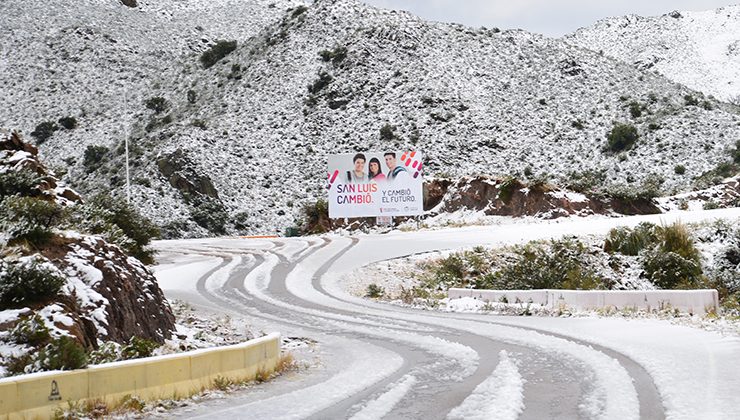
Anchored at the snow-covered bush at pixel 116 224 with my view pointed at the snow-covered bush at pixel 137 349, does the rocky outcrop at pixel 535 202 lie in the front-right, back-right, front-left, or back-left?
back-left

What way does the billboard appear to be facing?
toward the camera

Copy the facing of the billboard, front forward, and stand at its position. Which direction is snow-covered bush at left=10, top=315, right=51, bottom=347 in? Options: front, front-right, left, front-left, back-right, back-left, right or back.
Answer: front

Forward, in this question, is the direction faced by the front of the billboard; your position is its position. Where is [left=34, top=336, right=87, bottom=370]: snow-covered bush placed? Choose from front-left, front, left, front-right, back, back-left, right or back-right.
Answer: front

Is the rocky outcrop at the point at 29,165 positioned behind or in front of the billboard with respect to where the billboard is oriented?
in front

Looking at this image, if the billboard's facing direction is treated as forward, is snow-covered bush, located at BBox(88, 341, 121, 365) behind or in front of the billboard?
in front

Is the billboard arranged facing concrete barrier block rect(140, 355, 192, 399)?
yes

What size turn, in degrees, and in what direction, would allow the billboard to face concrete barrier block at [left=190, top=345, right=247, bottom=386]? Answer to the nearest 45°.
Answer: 0° — it already faces it

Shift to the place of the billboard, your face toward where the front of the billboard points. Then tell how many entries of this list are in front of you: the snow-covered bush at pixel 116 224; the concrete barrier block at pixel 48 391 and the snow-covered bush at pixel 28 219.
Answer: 3

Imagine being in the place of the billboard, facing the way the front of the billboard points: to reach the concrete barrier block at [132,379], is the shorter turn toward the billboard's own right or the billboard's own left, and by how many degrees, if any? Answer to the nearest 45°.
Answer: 0° — it already faces it

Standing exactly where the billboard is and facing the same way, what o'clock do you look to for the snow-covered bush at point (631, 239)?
The snow-covered bush is roughly at 11 o'clock from the billboard.

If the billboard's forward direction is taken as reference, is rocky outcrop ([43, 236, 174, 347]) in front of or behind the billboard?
in front

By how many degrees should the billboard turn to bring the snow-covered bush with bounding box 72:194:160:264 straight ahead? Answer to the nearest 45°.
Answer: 0° — it already faces it

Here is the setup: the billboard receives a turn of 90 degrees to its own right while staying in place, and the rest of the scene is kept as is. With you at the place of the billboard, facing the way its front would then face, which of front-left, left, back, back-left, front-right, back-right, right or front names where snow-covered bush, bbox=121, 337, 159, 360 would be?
left

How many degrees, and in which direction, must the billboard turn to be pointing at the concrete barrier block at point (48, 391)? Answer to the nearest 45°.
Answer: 0° — it already faces it

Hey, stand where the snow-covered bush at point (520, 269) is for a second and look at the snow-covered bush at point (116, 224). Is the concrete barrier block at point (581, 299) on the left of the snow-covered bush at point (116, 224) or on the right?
left

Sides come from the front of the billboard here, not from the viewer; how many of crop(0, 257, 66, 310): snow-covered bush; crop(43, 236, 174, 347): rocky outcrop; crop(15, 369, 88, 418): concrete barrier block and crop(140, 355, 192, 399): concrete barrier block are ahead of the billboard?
4
